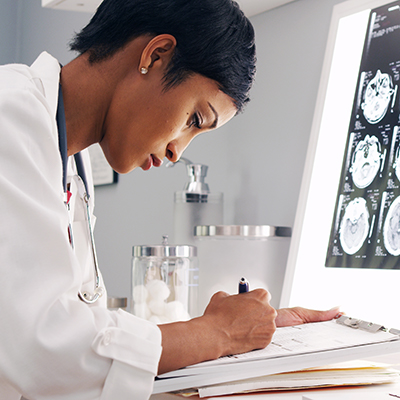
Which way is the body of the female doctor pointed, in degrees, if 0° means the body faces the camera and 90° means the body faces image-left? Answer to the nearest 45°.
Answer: approximately 270°

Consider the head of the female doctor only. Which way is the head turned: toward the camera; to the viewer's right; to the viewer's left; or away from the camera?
to the viewer's right

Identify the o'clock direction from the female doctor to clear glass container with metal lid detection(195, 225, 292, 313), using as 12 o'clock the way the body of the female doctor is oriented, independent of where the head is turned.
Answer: The clear glass container with metal lid is roughly at 10 o'clock from the female doctor.

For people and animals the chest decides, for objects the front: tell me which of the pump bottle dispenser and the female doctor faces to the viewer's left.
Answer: the pump bottle dispenser

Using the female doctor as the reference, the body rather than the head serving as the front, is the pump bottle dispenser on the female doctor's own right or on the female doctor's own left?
on the female doctor's own left

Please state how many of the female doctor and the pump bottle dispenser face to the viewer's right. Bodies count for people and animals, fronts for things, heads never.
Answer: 1

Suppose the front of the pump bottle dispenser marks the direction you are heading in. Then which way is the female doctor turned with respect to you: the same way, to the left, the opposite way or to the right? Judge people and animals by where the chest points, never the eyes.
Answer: the opposite way

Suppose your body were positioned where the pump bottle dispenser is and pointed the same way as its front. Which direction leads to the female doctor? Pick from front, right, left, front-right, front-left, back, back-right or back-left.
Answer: left

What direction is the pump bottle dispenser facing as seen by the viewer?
to the viewer's left
